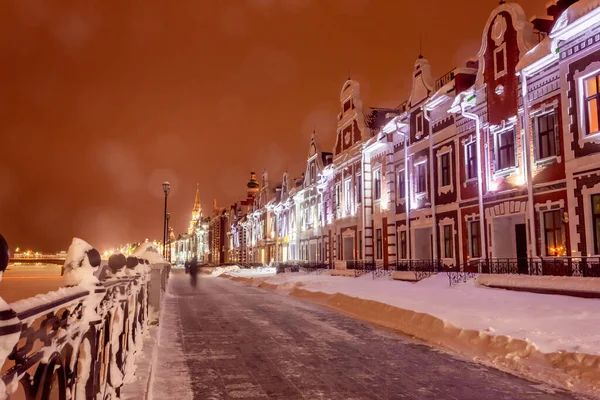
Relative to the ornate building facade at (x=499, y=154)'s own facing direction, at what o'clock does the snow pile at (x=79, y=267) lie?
The snow pile is roughly at 11 o'clock from the ornate building facade.

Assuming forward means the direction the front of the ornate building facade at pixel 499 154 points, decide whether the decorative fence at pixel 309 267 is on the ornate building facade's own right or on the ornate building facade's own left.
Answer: on the ornate building facade's own right

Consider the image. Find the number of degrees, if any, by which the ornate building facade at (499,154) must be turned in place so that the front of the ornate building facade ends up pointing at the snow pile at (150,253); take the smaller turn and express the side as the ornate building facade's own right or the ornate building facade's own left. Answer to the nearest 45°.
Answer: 0° — it already faces it

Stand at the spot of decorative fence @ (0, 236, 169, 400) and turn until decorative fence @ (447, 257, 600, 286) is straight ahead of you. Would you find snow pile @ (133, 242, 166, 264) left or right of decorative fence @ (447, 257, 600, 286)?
left

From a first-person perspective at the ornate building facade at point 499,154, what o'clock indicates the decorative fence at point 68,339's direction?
The decorative fence is roughly at 11 o'clock from the ornate building facade.

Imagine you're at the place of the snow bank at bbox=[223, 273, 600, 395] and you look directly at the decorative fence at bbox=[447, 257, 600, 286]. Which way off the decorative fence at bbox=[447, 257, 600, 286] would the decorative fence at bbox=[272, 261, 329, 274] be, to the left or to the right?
left

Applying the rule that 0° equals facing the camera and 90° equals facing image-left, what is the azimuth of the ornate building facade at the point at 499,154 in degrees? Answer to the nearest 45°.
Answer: approximately 45°
